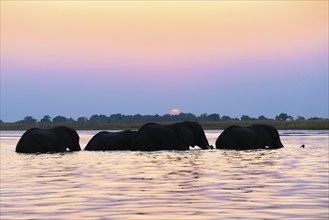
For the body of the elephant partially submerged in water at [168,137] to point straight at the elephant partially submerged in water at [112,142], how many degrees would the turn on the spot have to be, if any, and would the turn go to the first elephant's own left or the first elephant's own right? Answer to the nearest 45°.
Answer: approximately 180°

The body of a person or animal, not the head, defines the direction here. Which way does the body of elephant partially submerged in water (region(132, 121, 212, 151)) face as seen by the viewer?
to the viewer's right

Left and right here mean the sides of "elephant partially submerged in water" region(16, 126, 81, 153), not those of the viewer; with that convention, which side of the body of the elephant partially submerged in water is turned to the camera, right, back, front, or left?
right

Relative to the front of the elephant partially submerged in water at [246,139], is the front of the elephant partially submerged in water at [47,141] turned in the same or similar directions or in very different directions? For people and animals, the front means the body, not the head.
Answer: same or similar directions

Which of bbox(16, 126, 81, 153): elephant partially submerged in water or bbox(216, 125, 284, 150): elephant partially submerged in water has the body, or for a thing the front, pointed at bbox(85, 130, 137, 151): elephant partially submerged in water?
bbox(16, 126, 81, 153): elephant partially submerged in water

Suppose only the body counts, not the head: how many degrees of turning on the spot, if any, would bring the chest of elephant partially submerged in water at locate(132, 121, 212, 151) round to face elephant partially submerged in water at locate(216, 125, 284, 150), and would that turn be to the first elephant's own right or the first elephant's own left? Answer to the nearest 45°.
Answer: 0° — it already faces it

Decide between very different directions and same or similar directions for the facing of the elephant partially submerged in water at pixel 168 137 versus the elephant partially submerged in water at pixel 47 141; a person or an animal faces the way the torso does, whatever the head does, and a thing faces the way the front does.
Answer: same or similar directions

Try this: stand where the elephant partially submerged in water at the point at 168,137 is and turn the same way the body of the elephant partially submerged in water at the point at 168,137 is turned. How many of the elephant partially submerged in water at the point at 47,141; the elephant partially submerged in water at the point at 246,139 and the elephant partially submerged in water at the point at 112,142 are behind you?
2

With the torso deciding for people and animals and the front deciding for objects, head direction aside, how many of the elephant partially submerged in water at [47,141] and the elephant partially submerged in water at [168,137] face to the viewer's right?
2

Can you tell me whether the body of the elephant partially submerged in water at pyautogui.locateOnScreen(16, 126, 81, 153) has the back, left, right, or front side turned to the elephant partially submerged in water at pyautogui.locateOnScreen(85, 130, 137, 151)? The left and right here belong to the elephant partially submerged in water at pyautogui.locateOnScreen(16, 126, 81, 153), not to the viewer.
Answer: front

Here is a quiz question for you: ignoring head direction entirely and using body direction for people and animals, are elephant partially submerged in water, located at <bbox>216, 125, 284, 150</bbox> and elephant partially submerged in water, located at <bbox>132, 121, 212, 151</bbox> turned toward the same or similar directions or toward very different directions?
same or similar directions

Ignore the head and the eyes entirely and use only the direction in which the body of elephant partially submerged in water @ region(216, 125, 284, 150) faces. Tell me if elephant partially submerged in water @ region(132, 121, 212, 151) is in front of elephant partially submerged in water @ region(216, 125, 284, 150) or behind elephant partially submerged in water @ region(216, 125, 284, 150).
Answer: behind

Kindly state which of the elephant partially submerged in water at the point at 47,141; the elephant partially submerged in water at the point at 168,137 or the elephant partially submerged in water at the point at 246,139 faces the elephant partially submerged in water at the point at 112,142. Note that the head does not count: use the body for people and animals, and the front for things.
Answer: the elephant partially submerged in water at the point at 47,141

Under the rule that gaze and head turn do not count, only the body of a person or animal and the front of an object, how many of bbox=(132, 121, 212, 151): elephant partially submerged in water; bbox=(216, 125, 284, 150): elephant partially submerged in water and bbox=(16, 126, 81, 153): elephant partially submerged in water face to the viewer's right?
3

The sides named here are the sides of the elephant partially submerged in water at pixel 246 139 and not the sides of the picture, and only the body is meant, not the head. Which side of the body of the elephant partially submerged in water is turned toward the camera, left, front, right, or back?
right
